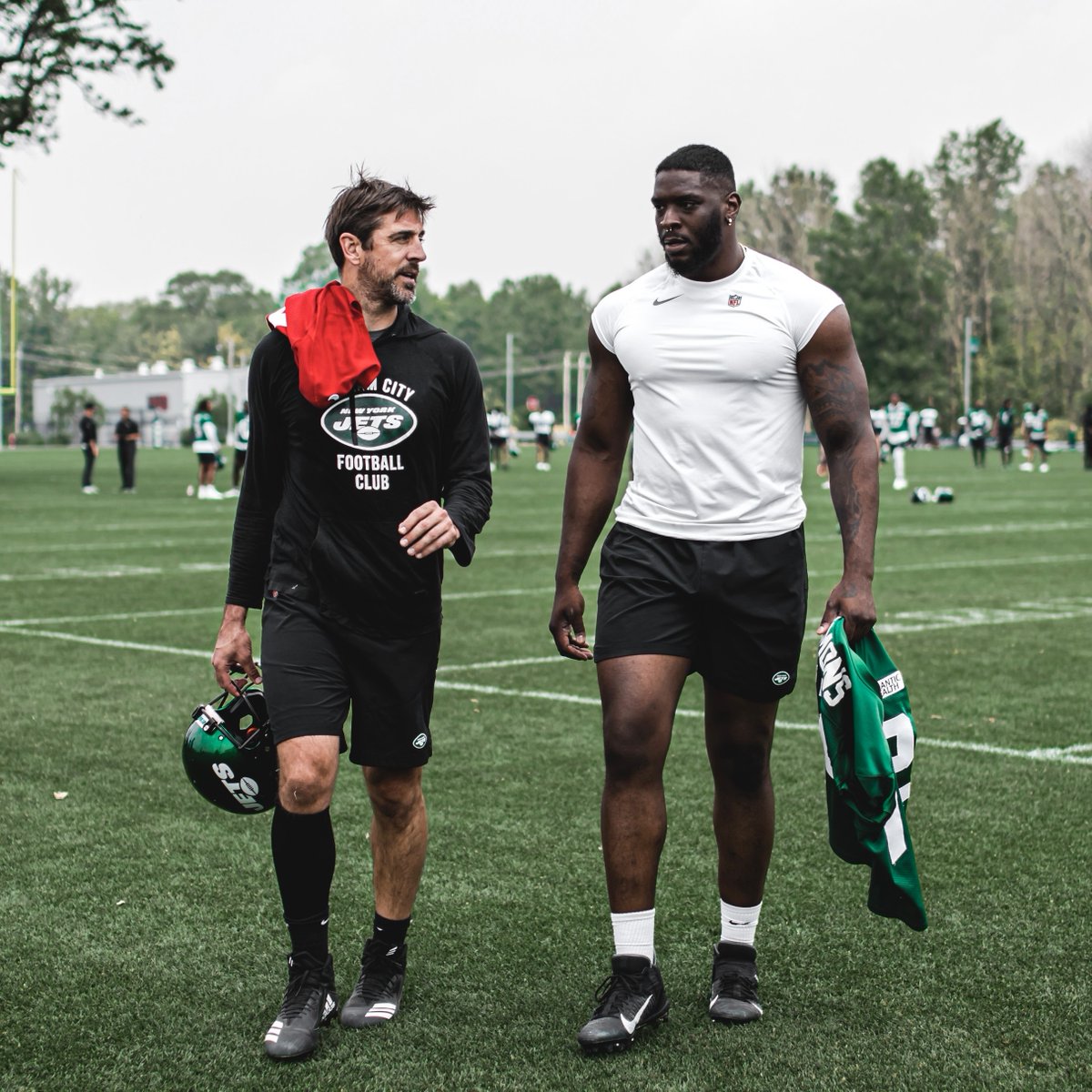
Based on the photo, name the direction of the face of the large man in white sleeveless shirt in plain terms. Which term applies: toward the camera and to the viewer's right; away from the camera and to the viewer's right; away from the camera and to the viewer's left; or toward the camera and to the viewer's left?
toward the camera and to the viewer's left

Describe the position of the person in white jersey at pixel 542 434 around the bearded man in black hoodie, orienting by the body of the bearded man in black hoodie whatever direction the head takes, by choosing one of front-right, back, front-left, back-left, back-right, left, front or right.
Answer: back

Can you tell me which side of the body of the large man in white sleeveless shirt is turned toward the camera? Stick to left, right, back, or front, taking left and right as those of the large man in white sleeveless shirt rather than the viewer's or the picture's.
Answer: front

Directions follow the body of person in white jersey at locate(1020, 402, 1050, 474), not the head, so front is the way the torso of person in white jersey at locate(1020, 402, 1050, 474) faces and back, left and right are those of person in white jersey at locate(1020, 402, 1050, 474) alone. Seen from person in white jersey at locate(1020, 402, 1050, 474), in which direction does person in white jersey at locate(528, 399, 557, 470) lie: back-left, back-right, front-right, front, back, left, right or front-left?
right

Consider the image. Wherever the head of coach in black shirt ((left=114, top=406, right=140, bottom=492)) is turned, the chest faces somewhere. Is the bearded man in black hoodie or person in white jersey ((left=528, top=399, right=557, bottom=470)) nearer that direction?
the bearded man in black hoodie

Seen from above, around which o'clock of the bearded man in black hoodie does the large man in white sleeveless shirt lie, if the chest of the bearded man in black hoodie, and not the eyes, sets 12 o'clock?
The large man in white sleeveless shirt is roughly at 9 o'clock from the bearded man in black hoodie.

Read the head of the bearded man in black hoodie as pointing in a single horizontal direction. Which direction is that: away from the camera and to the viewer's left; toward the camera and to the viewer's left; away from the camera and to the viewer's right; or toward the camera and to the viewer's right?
toward the camera and to the viewer's right

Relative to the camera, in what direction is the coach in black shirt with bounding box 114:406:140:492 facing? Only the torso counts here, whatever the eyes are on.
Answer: toward the camera

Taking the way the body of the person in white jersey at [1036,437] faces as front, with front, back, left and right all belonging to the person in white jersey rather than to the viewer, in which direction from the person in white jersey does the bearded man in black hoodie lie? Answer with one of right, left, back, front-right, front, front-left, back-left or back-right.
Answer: front

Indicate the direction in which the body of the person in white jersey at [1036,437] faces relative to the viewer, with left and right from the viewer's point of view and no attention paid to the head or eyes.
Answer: facing the viewer

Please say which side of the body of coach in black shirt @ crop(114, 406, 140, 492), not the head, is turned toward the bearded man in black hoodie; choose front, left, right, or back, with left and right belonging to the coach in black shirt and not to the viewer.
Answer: front

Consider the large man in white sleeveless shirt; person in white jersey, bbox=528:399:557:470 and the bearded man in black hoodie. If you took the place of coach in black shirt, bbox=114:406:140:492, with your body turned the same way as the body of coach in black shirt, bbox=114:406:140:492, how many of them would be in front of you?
2

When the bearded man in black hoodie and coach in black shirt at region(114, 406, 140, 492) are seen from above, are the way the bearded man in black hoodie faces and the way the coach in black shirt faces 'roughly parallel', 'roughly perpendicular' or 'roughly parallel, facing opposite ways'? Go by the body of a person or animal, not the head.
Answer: roughly parallel
